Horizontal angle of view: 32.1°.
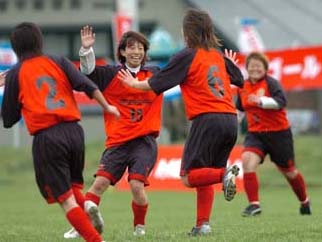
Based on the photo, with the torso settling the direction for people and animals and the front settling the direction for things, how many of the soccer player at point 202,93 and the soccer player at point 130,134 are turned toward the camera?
1

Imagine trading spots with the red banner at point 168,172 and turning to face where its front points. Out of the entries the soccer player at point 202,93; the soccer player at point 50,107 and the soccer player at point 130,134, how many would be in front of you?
3

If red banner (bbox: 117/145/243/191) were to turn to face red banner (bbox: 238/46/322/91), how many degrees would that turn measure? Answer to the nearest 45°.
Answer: approximately 135° to its left

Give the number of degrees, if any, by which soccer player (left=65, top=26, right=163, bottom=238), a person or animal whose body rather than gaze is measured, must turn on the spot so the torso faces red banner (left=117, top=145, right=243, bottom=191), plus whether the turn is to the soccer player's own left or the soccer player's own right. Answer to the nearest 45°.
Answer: approximately 180°

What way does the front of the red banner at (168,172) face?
toward the camera

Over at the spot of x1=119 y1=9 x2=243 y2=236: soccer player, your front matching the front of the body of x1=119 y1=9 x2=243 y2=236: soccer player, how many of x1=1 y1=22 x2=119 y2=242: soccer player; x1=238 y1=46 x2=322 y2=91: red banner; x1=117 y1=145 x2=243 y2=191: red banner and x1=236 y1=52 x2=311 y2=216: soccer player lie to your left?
1

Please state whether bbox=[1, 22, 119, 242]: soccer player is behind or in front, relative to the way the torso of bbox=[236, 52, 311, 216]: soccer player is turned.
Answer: in front

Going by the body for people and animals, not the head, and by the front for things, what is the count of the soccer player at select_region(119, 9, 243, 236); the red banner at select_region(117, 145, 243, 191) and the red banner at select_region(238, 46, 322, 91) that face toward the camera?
2

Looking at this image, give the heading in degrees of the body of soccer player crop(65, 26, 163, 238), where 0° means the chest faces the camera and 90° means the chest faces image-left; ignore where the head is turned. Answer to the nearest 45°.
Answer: approximately 0°

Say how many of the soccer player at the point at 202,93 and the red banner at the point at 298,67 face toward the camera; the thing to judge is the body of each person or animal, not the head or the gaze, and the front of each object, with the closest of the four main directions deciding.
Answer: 1

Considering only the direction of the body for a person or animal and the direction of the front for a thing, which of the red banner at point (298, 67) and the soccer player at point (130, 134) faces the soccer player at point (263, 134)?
the red banner

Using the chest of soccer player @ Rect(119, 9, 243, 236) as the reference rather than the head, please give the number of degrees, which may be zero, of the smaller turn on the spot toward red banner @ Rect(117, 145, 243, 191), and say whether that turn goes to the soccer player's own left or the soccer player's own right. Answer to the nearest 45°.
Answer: approximately 45° to the soccer player's own right

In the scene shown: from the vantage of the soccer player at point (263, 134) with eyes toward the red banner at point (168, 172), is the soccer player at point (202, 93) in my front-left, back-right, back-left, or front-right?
back-left

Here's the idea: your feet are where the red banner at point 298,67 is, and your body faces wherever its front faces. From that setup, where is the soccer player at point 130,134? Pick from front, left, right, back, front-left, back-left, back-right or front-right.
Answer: front

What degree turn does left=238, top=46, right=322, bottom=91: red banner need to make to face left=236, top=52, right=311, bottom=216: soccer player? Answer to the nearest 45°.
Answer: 0° — it already faces them

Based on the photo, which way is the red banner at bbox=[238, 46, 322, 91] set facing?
toward the camera
